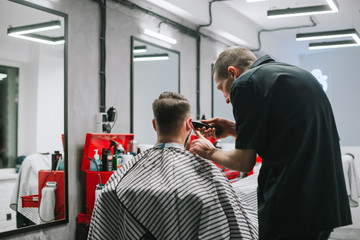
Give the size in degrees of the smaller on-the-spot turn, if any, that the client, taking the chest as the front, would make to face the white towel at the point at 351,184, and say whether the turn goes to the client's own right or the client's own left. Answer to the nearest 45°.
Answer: approximately 45° to the client's own right

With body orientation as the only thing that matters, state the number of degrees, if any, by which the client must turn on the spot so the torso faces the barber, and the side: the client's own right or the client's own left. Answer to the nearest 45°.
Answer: approximately 135° to the client's own right

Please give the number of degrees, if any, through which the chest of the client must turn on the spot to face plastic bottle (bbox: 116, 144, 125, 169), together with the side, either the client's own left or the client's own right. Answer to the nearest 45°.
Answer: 0° — they already face it

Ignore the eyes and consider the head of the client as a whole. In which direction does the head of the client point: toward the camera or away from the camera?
away from the camera

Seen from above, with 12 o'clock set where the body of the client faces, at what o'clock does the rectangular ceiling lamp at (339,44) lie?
The rectangular ceiling lamp is roughly at 1 o'clock from the client.

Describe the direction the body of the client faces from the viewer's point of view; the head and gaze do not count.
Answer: away from the camera
